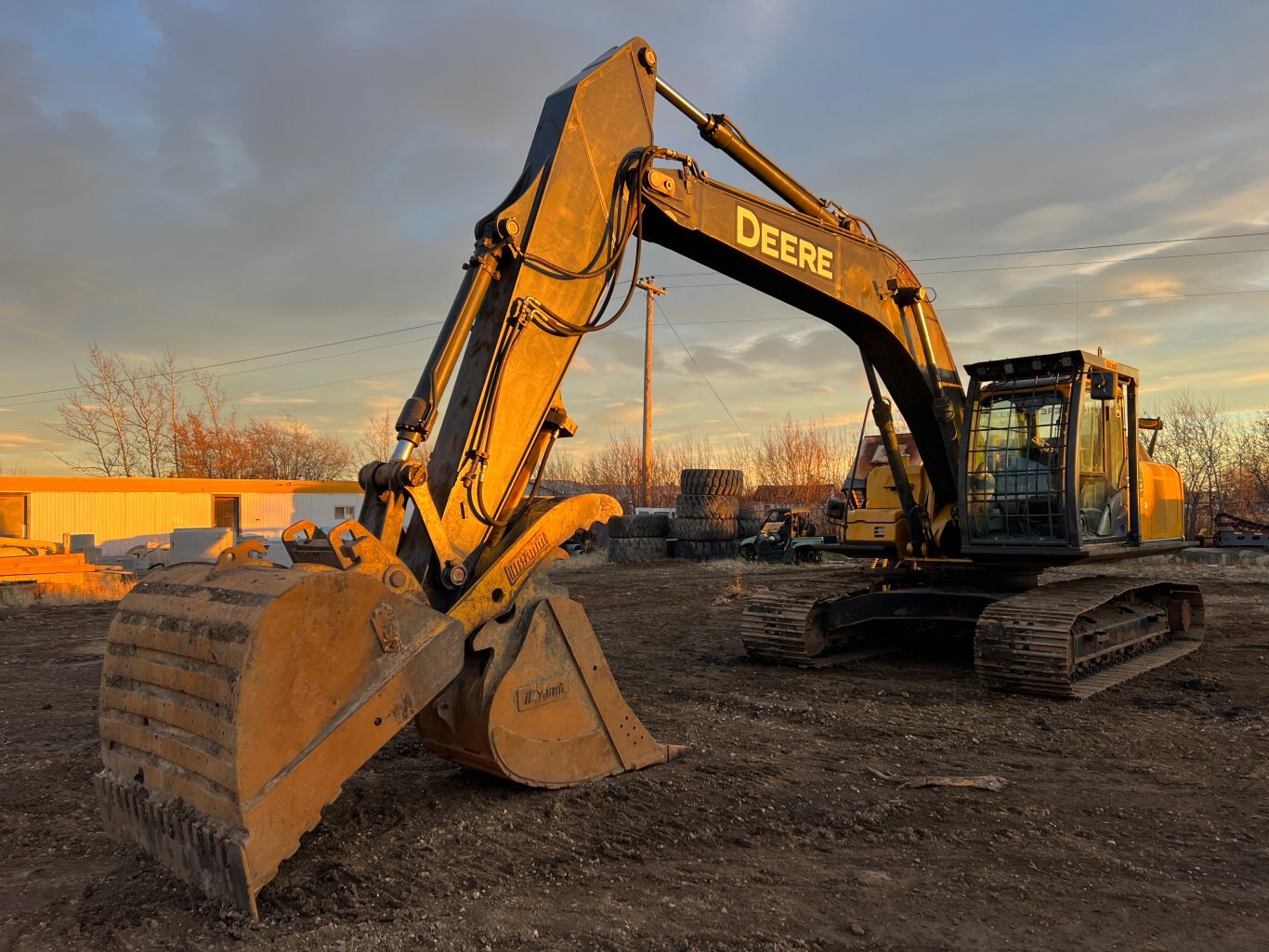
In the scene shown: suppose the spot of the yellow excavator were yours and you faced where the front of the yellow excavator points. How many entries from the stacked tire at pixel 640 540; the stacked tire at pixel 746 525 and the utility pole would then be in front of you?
0

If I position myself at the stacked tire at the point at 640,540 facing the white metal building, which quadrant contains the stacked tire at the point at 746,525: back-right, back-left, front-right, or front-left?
back-right

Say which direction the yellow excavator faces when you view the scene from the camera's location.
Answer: facing the viewer and to the left of the viewer

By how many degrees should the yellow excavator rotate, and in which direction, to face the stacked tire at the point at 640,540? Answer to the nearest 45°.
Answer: approximately 135° to its right

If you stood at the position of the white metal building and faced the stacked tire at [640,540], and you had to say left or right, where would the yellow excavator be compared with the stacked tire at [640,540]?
right

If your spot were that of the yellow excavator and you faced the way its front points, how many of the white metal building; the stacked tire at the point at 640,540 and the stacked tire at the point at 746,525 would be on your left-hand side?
0

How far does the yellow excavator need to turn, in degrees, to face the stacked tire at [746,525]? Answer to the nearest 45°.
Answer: approximately 135° to its right

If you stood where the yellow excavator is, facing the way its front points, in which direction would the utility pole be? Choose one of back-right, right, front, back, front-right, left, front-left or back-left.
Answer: back-right

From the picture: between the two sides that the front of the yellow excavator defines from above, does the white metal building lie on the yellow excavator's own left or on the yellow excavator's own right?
on the yellow excavator's own right
